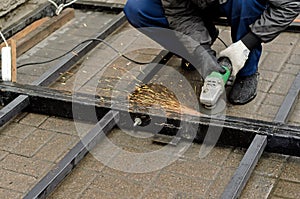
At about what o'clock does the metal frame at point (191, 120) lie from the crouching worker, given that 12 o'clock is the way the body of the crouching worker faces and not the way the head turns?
The metal frame is roughly at 1 o'clock from the crouching worker.

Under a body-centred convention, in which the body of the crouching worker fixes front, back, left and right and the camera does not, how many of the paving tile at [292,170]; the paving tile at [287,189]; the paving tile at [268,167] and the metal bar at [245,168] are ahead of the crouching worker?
4

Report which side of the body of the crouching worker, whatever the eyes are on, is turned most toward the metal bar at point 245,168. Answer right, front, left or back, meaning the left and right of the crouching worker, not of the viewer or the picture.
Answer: front

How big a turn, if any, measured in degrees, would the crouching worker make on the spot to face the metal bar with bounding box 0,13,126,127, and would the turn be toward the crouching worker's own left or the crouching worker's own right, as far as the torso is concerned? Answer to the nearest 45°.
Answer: approximately 90° to the crouching worker's own right

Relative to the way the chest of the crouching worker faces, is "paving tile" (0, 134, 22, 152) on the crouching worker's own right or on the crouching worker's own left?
on the crouching worker's own right

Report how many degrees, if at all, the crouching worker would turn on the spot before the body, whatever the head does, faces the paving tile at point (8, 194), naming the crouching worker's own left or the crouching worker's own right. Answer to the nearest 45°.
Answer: approximately 45° to the crouching worker's own right

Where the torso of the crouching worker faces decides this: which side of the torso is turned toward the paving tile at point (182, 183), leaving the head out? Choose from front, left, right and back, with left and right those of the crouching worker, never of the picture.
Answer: front

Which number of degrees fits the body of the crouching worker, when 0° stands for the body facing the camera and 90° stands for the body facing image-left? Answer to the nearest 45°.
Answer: approximately 0°

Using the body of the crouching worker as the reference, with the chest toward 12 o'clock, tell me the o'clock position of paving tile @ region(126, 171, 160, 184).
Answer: The paving tile is roughly at 1 o'clock from the crouching worker.

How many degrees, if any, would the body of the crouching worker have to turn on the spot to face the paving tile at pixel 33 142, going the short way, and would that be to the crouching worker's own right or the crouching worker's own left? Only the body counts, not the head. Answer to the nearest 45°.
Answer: approximately 45° to the crouching worker's own right

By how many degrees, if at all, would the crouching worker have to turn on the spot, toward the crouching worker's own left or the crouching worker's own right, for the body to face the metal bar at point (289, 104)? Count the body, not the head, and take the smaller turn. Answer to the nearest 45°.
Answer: approximately 45° to the crouching worker's own left

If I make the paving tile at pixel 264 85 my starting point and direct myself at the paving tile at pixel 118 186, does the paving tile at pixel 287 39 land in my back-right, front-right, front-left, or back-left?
back-right

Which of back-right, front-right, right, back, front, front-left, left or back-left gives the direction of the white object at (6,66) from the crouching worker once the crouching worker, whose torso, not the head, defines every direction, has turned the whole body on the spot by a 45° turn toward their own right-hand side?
front-right

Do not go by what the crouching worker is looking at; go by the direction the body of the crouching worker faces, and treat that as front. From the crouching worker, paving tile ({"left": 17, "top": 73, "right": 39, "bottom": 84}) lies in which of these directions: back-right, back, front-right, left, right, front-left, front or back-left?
right

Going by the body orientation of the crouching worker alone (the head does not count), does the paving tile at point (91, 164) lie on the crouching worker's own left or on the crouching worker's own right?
on the crouching worker's own right

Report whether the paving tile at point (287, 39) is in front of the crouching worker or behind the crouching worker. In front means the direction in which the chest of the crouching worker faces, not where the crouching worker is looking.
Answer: behind
